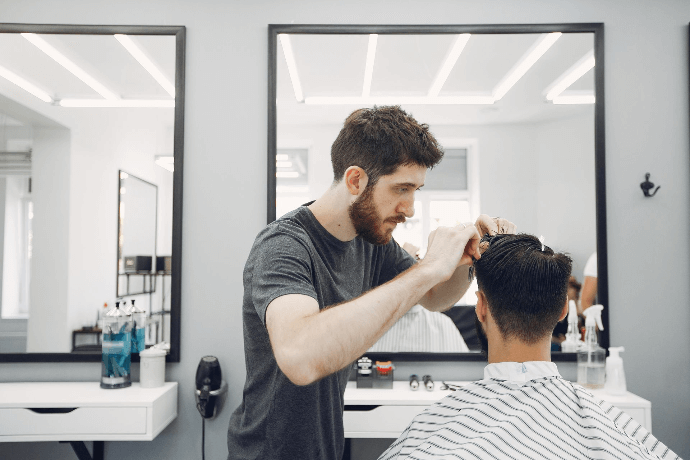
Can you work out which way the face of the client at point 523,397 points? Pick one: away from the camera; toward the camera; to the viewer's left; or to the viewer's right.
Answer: away from the camera

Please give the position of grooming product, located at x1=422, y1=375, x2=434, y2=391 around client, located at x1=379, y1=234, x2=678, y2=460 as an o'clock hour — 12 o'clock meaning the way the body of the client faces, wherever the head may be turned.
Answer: The grooming product is roughly at 11 o'clock from the client.

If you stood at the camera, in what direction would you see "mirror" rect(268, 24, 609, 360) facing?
facing the viewer

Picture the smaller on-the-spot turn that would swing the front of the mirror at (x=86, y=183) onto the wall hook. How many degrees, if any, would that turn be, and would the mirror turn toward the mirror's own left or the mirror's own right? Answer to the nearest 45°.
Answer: approximately 45° to the mirror's own left

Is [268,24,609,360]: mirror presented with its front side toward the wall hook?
no

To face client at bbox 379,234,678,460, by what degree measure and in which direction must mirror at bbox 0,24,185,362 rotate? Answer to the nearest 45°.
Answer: approximately 45° to its left

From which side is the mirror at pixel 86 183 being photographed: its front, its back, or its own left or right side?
front

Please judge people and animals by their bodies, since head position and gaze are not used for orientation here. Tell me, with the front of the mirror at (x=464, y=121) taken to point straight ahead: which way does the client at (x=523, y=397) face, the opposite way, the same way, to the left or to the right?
the opposite way

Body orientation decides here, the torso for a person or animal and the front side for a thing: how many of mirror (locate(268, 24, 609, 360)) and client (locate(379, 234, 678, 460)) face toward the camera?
1

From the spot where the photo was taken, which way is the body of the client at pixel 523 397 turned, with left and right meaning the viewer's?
facing away from the viewer

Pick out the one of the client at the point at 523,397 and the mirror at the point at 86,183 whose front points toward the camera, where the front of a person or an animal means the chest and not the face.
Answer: the mirror

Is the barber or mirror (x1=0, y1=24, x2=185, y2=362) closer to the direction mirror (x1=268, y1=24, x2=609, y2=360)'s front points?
the barber

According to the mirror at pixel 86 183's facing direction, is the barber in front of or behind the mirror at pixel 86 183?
in front
